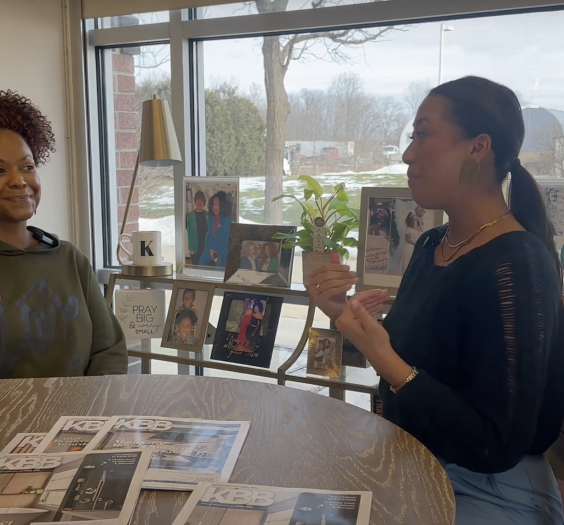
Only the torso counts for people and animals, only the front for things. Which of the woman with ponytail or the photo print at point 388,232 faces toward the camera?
the photo print

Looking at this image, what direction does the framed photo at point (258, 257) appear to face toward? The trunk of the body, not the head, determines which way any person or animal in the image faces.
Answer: toward the camera

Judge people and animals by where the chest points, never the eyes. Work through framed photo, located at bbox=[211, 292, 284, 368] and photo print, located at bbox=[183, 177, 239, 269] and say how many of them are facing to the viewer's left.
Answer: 0

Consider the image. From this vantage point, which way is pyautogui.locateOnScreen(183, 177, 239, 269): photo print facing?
toward the camera

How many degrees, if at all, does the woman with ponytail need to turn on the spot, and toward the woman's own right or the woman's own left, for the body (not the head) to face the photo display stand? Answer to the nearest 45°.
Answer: approximately 45° to the woman's own right

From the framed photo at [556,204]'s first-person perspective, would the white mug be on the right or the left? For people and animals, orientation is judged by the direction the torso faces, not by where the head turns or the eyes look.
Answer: on its right

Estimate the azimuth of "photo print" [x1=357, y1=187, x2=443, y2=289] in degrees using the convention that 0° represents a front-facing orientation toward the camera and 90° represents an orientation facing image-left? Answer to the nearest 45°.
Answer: approximately 0°

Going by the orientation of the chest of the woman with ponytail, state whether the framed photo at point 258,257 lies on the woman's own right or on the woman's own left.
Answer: on the woman's own right

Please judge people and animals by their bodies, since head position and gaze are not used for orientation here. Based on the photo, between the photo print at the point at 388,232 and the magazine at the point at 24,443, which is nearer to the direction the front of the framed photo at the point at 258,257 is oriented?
the magazine

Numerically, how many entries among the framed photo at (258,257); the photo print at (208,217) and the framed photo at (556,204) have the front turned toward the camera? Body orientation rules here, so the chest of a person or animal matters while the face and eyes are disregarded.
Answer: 3

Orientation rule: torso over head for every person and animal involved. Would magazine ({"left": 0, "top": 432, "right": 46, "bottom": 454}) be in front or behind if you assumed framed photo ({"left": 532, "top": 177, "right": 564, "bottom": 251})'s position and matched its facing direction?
in front

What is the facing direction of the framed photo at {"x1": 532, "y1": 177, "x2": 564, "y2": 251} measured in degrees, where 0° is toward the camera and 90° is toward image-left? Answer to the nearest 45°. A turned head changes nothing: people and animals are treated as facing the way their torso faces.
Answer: approximately 0°

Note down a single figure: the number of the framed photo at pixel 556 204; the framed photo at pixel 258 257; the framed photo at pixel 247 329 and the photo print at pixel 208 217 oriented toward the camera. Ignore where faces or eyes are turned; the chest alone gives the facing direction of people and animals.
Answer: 4

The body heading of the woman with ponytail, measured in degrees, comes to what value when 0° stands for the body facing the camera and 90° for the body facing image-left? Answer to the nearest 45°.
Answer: approximately 90°

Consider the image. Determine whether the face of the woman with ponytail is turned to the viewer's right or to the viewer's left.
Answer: to the viewer's left

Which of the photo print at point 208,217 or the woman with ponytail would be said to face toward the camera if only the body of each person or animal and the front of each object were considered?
the photo print

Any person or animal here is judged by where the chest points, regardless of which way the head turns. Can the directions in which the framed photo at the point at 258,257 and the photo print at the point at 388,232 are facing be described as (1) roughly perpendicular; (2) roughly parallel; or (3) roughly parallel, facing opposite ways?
roughly parallel
